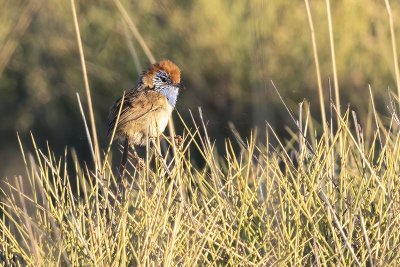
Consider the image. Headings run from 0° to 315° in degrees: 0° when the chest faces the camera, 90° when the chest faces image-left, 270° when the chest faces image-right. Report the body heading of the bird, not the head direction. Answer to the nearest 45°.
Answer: approximately 270°
